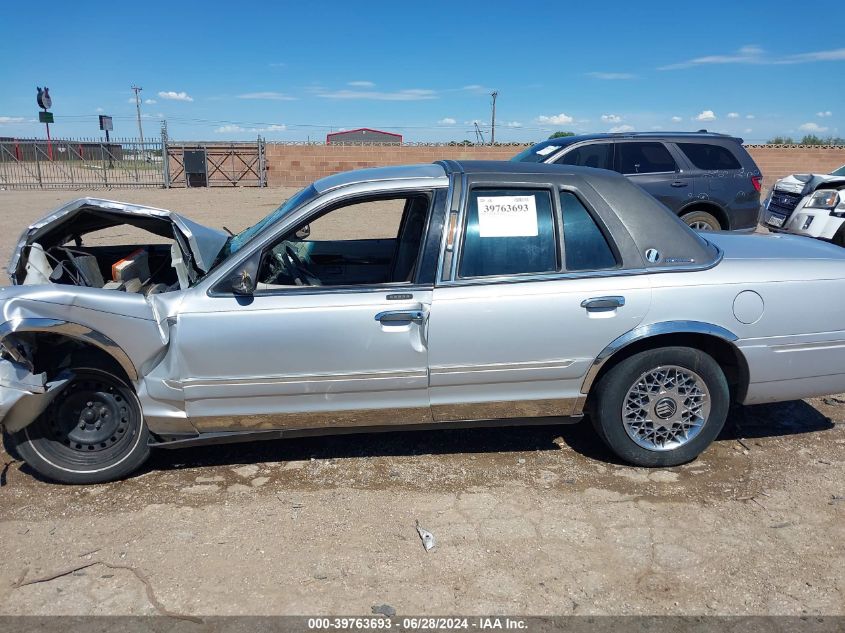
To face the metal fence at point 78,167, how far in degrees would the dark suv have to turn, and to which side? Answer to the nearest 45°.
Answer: approximately 45° to its right

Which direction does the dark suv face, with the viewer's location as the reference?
facing to the left of the viewer

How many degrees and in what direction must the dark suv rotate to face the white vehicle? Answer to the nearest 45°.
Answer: approximately 135° to its right

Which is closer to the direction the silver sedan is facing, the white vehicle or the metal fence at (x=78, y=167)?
the metal fence

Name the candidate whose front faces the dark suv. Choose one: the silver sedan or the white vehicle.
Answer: the white vehicle

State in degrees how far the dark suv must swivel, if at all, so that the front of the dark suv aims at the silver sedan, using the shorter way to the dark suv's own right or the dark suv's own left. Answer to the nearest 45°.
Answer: approximately 90° to the dark suv's own left

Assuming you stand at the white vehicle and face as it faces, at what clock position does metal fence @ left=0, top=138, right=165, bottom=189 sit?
The metal fence is roughly at 2 o'clock from the white vehicle.

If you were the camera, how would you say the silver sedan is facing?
facing to the left of the viewer

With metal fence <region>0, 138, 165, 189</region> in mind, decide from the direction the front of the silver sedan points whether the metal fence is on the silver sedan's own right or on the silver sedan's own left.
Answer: on the silver sedan's own right

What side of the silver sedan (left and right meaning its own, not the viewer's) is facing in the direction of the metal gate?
right

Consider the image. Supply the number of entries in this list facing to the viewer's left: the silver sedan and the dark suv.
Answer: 2
